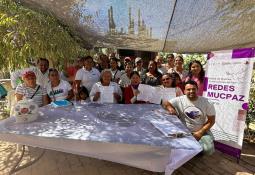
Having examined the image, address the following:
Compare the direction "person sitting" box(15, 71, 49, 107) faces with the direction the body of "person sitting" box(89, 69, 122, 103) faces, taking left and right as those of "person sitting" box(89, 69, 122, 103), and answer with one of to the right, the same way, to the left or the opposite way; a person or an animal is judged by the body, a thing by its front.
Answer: the same way

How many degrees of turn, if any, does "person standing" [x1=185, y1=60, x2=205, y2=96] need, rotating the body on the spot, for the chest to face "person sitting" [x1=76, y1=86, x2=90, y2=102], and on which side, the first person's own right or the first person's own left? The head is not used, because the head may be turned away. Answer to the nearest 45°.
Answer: approximately 45° to the first person's own right

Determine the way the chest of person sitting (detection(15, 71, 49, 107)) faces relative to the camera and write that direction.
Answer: toward the camera

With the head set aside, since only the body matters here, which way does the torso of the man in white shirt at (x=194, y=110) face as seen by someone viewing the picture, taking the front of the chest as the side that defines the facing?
toward the camera

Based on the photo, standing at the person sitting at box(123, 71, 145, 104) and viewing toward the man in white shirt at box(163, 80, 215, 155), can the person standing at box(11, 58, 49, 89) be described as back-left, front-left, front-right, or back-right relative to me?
back-right

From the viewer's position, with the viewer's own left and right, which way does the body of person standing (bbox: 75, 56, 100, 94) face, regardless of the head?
facing the viewer

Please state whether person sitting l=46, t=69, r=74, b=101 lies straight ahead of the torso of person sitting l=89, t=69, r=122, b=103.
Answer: no

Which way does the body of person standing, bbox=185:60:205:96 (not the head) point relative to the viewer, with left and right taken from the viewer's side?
facing the viewer and to the left of the viewer

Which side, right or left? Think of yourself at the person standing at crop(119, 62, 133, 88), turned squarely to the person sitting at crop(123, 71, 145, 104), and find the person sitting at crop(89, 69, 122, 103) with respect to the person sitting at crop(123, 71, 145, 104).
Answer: right

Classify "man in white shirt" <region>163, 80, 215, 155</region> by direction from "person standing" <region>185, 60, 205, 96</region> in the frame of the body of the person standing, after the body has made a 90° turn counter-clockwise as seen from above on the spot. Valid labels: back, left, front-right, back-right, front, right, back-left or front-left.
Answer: front-right

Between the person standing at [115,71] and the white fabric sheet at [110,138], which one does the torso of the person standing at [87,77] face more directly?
the white fabric sheet

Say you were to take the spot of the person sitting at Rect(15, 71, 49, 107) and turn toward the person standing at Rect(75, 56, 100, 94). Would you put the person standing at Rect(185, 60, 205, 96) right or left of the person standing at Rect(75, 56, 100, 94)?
right

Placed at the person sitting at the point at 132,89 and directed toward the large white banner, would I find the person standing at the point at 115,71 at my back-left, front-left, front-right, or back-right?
back-left

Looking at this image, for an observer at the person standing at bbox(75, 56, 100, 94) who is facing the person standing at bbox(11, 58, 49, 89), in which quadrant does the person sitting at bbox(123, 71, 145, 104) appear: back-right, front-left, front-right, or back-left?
back-left

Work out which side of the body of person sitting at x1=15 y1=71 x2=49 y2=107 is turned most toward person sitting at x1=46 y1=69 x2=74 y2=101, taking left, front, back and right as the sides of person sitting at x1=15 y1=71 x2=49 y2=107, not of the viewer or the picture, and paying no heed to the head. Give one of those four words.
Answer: left

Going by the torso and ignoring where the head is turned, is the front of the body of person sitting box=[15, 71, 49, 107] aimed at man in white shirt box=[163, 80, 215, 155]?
no
